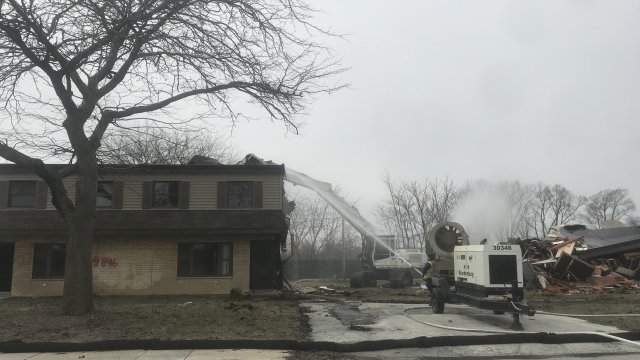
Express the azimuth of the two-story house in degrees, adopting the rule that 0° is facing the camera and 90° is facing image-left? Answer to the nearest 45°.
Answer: approximately 0°

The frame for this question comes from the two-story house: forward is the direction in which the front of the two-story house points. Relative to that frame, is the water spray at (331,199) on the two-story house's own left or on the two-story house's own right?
on the two-story house's own left
